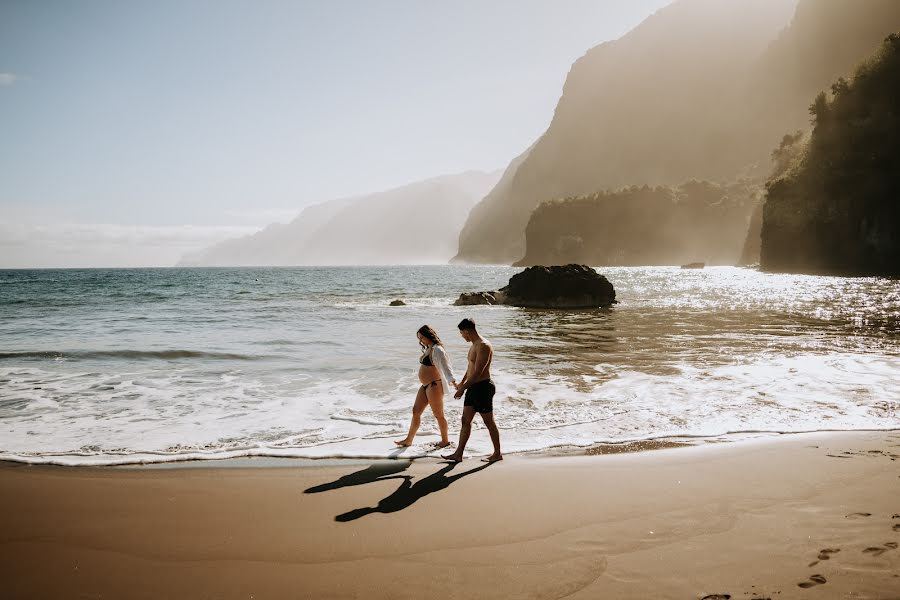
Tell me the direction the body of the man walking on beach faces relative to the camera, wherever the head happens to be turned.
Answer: to the viewer's left

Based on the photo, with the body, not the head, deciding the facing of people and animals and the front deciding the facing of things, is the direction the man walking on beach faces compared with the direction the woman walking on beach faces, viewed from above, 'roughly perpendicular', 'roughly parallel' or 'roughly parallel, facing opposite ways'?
roughly parallel

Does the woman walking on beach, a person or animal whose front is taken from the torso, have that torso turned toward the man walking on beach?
no

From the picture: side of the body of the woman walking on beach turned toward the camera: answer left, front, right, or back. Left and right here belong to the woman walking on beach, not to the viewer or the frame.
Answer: left

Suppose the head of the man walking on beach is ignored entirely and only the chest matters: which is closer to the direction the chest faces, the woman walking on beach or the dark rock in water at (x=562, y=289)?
the woman walking on beach

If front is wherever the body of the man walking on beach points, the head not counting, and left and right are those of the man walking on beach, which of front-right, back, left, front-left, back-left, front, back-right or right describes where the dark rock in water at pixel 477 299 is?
right

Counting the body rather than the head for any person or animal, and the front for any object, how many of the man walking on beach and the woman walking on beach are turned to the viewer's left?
2

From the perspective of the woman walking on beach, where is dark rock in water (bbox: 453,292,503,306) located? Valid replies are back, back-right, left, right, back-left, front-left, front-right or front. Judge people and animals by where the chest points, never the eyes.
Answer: right

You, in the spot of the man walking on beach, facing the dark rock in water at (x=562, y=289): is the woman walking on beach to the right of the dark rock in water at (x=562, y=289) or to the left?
left

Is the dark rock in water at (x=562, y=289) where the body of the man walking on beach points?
no
